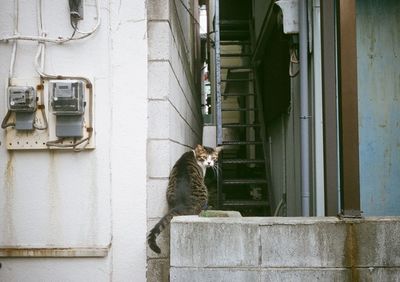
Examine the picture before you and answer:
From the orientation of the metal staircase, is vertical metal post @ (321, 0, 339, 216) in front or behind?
in front

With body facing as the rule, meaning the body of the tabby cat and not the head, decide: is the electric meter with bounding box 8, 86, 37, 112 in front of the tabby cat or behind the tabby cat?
behind

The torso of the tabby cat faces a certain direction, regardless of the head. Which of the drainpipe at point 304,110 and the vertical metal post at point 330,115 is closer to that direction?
the drainpipe

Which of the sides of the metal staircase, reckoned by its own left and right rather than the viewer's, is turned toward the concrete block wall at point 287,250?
front

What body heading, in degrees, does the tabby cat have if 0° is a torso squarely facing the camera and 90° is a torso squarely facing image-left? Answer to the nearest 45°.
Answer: approximately 225°

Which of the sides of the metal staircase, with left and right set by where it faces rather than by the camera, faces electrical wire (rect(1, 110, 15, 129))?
front

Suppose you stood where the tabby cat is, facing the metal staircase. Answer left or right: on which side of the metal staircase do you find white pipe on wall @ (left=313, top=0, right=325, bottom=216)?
right

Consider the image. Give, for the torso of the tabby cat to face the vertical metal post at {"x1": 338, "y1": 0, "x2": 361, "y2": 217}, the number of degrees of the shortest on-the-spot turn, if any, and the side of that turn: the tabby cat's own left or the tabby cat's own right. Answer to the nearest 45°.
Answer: approximately 90° to the tabby cat's own right

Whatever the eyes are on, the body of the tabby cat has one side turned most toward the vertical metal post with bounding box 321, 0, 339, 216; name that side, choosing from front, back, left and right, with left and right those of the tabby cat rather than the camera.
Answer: right

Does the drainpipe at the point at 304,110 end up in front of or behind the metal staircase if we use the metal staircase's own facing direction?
in front

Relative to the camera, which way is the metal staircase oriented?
toward the camera

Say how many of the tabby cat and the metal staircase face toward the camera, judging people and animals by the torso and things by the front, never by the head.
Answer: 1
